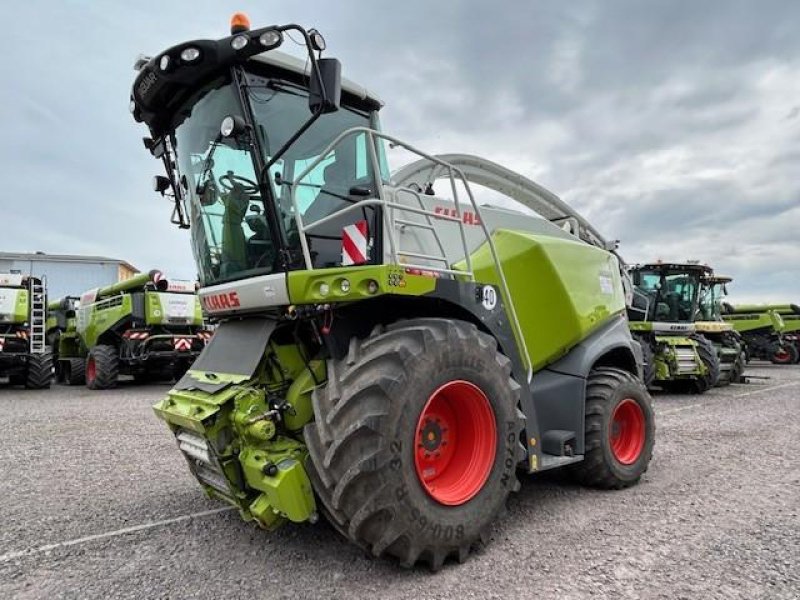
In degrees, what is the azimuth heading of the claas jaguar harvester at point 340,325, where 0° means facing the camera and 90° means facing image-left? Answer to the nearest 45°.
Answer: approximately 45°

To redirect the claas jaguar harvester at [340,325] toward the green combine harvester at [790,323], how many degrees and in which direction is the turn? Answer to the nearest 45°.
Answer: approximately 180°

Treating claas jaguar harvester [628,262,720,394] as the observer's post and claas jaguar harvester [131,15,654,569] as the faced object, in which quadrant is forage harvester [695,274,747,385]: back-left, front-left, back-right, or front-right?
back-left

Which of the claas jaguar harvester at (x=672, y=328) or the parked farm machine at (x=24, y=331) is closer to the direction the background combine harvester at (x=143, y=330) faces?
the parked farm machine

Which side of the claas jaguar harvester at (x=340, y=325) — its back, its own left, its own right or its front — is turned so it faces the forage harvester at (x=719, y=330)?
back

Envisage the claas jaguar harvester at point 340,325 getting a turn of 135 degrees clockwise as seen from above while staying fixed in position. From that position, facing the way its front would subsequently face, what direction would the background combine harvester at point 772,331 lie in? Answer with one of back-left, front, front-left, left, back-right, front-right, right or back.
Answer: front-right

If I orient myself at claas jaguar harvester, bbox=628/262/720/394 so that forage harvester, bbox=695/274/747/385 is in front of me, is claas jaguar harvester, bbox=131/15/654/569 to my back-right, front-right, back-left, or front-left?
back-right
